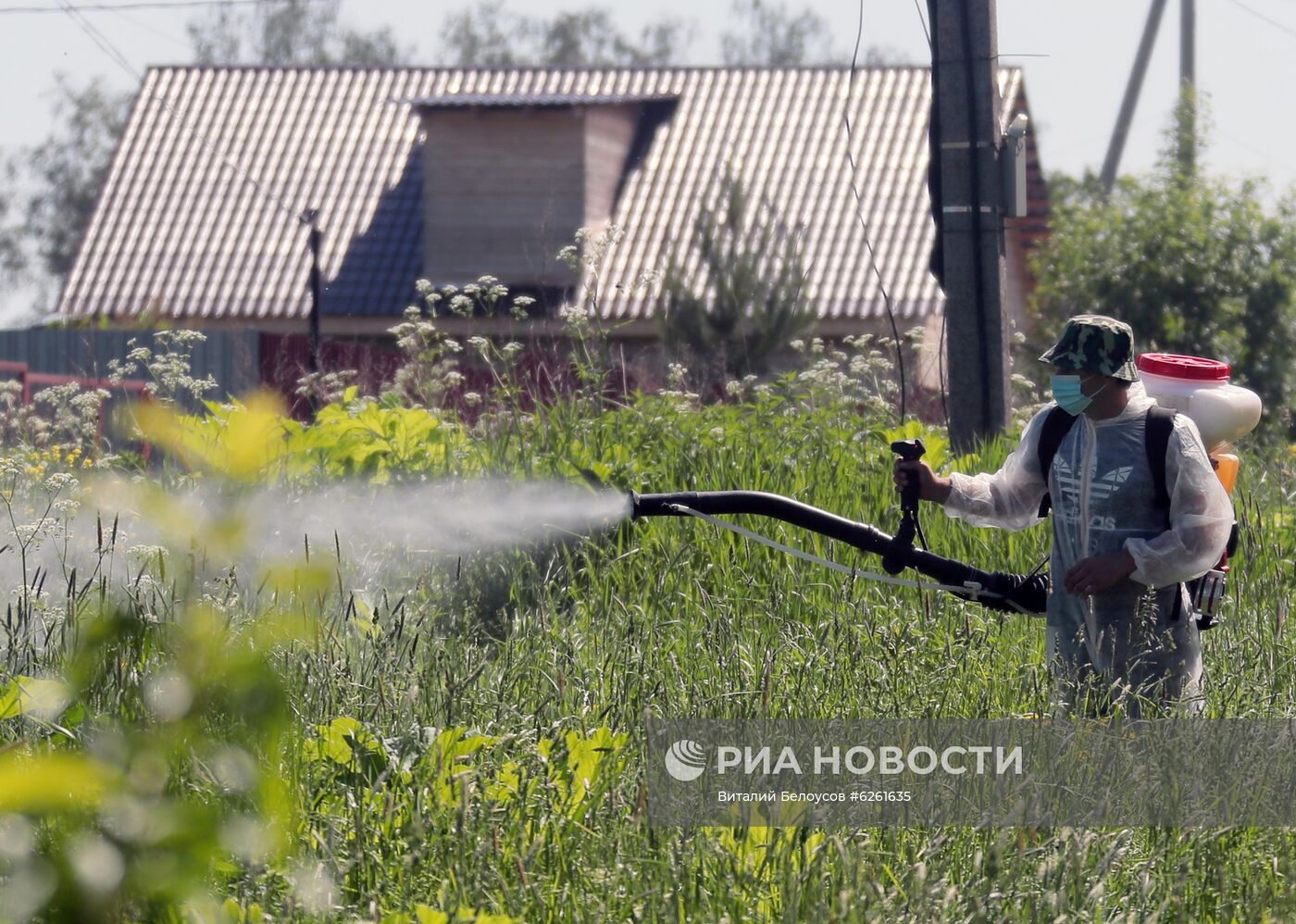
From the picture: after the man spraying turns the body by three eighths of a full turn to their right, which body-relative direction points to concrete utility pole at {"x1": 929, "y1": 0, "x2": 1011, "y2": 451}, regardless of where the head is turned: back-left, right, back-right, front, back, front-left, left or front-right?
front

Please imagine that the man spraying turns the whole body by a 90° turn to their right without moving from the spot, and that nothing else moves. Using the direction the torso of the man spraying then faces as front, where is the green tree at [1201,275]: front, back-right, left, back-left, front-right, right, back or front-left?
front-right

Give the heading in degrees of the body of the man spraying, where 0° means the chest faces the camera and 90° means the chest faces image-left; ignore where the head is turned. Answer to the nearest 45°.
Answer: approximately 45°

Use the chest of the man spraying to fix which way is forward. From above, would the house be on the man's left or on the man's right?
on the man's right

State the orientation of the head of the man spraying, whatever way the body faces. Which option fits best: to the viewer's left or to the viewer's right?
to the viewer's left

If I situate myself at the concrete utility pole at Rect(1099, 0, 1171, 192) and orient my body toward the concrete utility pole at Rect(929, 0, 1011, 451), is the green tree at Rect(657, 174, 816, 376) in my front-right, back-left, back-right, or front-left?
front-right

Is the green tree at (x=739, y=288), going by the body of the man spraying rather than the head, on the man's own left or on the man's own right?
on the man's own right

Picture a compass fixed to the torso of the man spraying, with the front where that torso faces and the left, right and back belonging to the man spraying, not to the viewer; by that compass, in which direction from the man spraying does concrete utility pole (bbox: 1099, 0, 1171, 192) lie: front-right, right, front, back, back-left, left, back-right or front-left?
back-right
